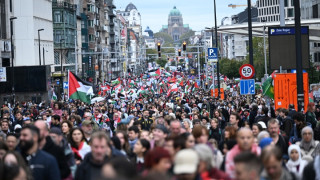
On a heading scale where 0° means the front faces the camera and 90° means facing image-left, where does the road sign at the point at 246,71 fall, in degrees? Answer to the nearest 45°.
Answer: approximately 0°

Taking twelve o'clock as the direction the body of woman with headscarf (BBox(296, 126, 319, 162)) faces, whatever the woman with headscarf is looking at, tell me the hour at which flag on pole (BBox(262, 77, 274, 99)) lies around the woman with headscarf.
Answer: The flag on pole is roughly at 6 o'clock from the woman with headscarf.

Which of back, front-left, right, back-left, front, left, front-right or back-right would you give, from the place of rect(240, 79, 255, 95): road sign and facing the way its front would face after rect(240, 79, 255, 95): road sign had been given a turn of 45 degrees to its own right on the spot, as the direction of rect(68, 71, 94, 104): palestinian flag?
front-right

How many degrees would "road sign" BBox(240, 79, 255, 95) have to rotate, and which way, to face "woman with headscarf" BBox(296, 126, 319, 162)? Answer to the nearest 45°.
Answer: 0° — it already faces them

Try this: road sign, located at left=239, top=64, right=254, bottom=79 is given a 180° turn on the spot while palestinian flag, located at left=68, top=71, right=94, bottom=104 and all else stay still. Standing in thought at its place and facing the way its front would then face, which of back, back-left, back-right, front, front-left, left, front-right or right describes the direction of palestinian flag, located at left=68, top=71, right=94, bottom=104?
left

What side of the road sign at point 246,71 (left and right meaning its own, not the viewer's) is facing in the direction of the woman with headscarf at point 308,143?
front
